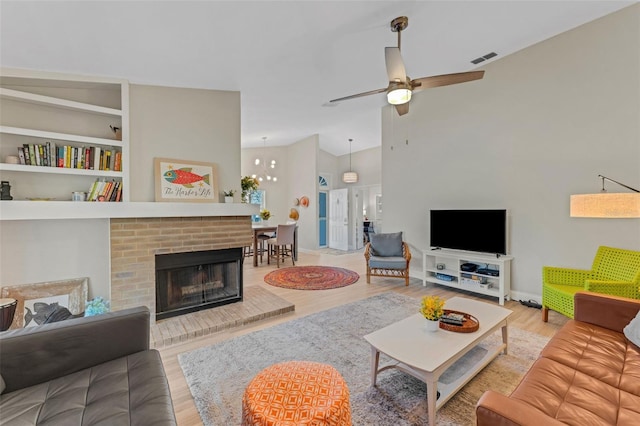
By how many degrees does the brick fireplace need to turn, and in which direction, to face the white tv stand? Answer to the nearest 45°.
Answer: approximately 45° to its left

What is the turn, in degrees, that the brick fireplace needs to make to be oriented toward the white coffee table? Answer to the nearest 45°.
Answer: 0° — it already faces it

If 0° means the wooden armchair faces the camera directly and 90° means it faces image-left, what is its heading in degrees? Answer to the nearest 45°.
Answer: approximately 0°

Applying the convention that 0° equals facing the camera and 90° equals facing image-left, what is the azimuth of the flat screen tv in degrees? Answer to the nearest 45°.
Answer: approximately 45°

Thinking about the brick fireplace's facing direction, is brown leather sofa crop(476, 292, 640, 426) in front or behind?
in front

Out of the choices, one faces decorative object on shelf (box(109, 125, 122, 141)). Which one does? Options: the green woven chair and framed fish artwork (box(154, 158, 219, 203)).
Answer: the green woven chair

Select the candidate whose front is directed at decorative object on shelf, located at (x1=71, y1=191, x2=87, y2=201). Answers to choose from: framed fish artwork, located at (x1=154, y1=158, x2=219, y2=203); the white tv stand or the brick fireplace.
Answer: the white tv stand

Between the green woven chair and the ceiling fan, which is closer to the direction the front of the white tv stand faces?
the ceiling fan

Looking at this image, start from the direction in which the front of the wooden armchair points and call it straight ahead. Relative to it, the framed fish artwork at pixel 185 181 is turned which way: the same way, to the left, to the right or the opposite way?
to the left

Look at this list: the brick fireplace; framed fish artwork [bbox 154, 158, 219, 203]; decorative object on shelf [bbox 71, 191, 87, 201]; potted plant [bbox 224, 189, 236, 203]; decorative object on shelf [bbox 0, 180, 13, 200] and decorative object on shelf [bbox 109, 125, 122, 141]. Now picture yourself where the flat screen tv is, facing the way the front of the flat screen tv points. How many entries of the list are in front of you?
6

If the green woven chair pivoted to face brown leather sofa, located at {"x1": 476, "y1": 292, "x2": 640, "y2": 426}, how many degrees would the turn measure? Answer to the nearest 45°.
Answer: approximately 45° to its left

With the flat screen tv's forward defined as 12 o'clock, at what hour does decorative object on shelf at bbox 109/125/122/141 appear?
The decorative object on shelf is roughly at 12 o'clock from the flat screen tv.

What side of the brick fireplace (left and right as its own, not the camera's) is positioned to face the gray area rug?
front

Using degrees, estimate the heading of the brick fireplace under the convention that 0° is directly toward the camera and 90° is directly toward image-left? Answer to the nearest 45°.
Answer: approximately 315°

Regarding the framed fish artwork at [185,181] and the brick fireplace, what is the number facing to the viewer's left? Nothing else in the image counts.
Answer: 0

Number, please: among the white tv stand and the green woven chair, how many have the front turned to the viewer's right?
0
